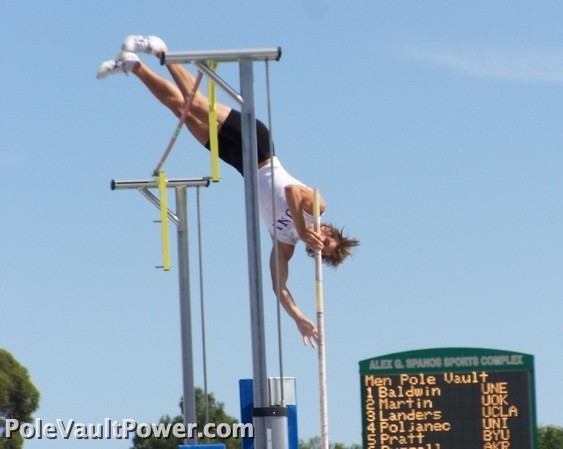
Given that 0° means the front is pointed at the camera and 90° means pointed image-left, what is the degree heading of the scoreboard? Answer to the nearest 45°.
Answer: approximately 0°
